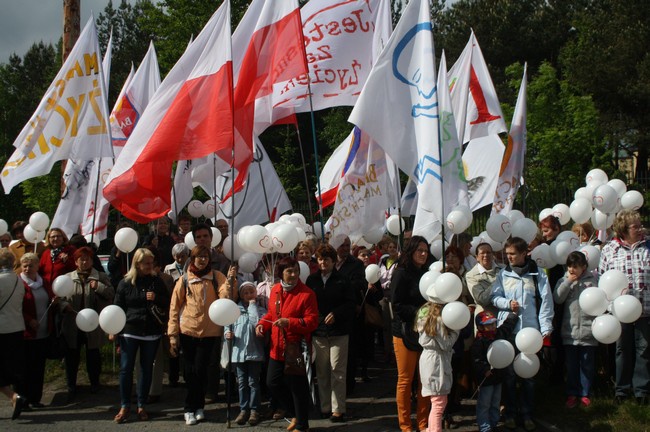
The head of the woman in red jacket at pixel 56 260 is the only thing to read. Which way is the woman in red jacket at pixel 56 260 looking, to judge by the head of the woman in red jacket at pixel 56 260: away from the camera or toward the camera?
toward the camera

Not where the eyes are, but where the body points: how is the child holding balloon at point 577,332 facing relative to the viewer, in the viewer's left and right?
facing the viewer

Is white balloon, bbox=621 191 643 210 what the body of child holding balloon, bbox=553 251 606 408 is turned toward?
no

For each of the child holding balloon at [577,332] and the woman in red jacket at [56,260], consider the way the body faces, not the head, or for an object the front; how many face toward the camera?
2

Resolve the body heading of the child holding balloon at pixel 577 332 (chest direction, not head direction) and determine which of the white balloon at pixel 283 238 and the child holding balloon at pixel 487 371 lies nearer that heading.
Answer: the child holding balloon

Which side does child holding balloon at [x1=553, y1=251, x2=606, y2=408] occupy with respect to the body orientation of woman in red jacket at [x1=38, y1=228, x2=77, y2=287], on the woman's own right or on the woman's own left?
on the woman's own left

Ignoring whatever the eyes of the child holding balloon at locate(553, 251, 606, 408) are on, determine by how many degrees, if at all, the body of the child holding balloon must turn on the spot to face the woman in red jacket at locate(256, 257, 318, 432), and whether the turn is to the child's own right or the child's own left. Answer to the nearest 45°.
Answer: approximately 45° to the child's own right

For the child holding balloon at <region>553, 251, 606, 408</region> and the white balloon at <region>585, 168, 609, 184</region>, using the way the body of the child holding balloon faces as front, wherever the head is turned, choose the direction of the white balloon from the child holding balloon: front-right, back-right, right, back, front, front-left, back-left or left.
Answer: back

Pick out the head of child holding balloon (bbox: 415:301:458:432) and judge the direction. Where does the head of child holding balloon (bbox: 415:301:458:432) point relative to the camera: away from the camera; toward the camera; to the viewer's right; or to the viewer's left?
away from the camera

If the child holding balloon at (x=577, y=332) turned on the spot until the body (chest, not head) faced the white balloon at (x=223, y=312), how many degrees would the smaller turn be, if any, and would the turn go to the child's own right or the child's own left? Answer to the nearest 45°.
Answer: approximately 45° to the child's own right

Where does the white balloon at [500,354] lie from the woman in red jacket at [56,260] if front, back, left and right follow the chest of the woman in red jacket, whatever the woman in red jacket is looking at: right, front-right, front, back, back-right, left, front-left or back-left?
front-left

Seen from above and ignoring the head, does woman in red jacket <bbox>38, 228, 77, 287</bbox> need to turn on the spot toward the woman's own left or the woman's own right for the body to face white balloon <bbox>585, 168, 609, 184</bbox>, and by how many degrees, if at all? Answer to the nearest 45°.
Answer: approximately 90° to the woman's own left

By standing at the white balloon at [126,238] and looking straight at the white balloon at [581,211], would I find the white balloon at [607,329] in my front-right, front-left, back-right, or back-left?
front-right

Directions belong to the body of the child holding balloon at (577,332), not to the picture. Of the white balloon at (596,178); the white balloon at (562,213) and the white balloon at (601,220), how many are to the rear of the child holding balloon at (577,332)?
3

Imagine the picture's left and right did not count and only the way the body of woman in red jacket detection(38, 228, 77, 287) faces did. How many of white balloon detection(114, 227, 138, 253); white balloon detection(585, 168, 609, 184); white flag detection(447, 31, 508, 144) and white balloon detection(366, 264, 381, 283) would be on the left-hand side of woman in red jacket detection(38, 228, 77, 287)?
4
